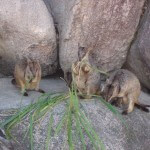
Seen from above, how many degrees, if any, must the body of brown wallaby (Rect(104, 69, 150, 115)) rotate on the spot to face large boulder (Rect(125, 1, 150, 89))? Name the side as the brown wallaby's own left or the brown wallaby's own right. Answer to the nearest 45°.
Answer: approximately 135° to the brown wallaby's own right

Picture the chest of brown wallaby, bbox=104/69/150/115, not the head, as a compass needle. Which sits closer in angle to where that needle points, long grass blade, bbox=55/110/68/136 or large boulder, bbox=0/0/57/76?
the long grass blade

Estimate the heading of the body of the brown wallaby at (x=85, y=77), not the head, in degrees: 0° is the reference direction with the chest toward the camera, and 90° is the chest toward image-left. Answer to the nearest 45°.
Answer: approximately 45°

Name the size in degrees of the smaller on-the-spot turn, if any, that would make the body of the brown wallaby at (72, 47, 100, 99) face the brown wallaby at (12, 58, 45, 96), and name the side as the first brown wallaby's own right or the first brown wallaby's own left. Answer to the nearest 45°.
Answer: approximately 45° to the first brown wallaby's own right

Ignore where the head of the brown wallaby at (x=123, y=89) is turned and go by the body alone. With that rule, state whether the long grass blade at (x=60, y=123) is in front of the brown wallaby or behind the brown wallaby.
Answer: in front

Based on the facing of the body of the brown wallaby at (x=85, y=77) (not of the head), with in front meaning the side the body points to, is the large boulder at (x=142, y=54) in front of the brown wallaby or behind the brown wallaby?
behind

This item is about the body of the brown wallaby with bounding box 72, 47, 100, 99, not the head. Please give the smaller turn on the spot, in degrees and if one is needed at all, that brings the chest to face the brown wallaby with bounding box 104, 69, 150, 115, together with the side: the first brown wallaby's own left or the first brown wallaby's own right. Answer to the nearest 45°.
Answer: approximately 135° to the first brown wallaby's own left

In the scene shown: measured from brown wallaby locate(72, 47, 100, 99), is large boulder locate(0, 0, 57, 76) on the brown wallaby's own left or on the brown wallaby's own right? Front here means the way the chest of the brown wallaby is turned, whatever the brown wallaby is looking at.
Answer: on the brown wallaby's own right

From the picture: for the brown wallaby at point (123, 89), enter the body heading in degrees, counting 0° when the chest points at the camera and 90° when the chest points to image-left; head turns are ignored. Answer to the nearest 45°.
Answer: approximately 45°

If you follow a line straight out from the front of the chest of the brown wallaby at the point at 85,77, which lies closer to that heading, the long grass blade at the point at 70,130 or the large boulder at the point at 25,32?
the long grass blade
